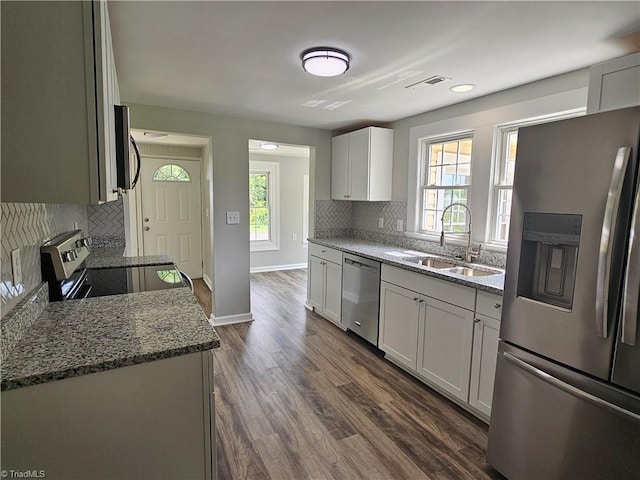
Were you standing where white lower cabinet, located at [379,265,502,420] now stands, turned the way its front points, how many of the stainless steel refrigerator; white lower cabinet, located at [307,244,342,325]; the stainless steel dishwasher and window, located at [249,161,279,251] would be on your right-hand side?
3

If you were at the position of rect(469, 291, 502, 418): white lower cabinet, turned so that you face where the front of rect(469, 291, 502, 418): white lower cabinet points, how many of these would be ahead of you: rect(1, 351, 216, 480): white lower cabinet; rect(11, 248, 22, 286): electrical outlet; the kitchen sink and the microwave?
3

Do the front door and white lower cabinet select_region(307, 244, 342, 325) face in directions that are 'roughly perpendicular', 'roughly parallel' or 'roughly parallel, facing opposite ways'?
roughly perpendicular

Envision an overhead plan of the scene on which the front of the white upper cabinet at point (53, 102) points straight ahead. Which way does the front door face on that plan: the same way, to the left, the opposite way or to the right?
to the right

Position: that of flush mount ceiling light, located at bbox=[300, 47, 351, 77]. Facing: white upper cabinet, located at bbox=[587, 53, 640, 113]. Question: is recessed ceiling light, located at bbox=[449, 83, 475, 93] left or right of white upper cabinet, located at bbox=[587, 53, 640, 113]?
left

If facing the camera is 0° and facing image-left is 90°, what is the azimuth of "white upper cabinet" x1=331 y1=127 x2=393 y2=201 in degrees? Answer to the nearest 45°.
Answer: approximately 45°

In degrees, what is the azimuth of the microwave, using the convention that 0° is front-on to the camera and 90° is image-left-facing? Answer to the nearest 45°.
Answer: approximately 270°

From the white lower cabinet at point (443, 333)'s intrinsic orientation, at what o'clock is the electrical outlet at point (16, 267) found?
The electrical outlet is roughly at 12 o'clock from the white lower cabinet.

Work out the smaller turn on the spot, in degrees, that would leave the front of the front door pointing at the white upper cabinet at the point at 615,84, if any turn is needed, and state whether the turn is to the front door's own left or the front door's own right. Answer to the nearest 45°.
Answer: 0° — it already faces it

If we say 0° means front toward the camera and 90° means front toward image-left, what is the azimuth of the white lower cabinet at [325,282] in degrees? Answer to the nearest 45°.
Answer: approximately 45°

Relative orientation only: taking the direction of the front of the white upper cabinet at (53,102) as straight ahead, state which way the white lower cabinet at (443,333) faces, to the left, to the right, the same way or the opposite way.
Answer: the opposite way
